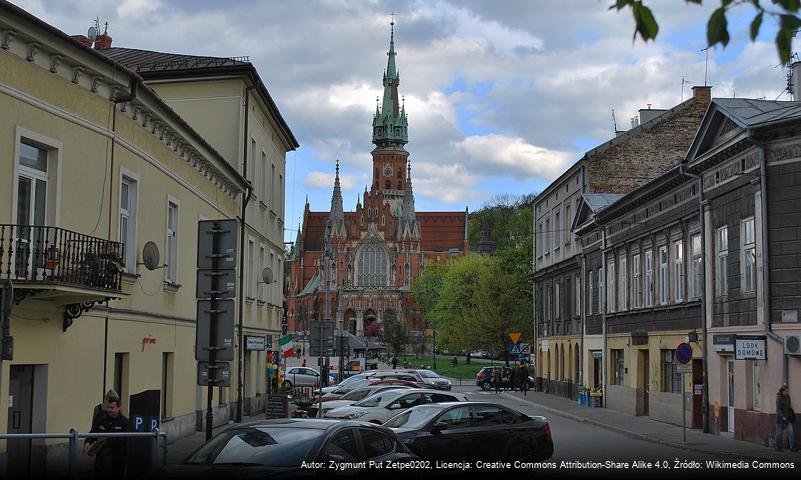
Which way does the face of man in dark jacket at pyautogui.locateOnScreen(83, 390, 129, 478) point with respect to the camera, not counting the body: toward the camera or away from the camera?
toward the camera

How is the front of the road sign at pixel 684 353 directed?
toward the camera

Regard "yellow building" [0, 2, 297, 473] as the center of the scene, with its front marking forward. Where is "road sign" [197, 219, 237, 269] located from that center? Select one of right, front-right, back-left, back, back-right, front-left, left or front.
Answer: front

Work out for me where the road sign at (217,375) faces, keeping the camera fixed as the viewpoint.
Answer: facing away from the viewer

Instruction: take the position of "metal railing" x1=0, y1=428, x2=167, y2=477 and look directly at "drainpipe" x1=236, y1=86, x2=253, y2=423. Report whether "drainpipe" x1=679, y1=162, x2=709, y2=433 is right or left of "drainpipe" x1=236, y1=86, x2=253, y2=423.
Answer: right

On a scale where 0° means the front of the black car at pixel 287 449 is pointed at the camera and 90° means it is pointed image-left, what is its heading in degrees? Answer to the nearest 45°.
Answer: approximately 45°

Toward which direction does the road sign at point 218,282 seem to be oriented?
away from the camera

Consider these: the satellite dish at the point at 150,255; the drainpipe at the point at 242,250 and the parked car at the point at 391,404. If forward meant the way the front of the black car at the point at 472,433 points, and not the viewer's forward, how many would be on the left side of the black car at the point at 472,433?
0

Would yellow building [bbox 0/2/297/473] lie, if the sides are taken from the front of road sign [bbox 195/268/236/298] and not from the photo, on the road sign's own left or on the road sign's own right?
on the road sign's own left

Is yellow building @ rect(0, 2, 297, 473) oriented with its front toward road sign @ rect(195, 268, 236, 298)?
yes

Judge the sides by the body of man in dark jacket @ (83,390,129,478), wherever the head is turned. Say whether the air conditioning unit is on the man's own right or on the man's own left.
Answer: on the man's own left

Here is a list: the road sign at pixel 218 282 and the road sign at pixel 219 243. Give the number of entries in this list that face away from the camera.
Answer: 2

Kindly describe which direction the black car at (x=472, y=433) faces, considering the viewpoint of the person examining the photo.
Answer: facing the viewer and to the left of the viewer

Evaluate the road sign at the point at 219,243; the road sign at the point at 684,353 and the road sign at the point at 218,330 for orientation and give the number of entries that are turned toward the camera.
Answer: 1

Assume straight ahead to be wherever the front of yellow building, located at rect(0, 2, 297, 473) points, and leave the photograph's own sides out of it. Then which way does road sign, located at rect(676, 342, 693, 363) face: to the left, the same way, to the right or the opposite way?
to the right

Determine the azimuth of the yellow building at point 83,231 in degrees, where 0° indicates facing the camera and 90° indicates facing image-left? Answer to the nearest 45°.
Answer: approximately 315°

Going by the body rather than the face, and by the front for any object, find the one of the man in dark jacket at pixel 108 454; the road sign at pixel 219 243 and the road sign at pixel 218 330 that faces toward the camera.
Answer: the man in dark jacket

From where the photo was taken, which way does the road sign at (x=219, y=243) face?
away from the camera

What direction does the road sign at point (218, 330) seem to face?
away from the camera
